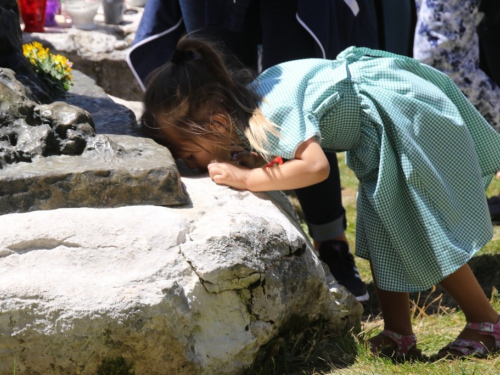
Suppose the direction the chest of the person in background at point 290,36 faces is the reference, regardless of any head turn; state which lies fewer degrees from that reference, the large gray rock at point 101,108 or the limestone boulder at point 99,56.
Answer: the large gray rock

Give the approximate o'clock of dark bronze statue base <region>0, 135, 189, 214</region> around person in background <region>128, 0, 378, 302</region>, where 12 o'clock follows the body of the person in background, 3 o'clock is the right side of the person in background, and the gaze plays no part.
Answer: The dark bronze statue base is roughly at 1 o'clock from the person in background.

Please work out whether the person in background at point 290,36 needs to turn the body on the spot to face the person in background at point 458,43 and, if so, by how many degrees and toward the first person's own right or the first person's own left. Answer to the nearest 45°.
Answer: approximately 135° to the first person's own left

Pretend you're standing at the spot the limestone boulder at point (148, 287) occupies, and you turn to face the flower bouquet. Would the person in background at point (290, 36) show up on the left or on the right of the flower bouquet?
right

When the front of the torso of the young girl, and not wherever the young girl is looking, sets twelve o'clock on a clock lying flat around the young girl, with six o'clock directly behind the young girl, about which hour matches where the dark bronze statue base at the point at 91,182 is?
The dark bronze statue base is roughly at 11 o'clock from the young girl.

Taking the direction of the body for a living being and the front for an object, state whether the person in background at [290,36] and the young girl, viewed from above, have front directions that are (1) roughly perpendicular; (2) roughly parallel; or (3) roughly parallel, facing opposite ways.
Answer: roughly perpendicular

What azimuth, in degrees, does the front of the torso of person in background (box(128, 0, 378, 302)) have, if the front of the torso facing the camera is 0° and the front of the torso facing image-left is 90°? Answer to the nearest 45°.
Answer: approximately 0°

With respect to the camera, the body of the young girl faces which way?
to the viewer's left

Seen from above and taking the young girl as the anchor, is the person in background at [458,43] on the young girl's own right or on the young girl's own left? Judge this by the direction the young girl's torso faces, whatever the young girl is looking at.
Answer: on the young girl's own right

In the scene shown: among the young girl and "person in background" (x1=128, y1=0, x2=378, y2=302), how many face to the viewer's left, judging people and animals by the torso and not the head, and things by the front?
1

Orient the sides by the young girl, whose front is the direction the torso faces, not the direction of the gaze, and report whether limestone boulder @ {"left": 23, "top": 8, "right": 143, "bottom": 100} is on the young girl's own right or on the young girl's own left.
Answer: on the young girl's own right

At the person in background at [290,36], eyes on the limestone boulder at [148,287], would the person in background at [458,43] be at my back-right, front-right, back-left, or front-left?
back-left

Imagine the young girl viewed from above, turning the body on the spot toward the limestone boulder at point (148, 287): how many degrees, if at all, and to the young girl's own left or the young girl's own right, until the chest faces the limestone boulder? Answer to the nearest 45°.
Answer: approximately 45° to the young girl's own left

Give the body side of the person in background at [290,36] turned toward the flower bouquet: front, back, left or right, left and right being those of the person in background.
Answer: right
